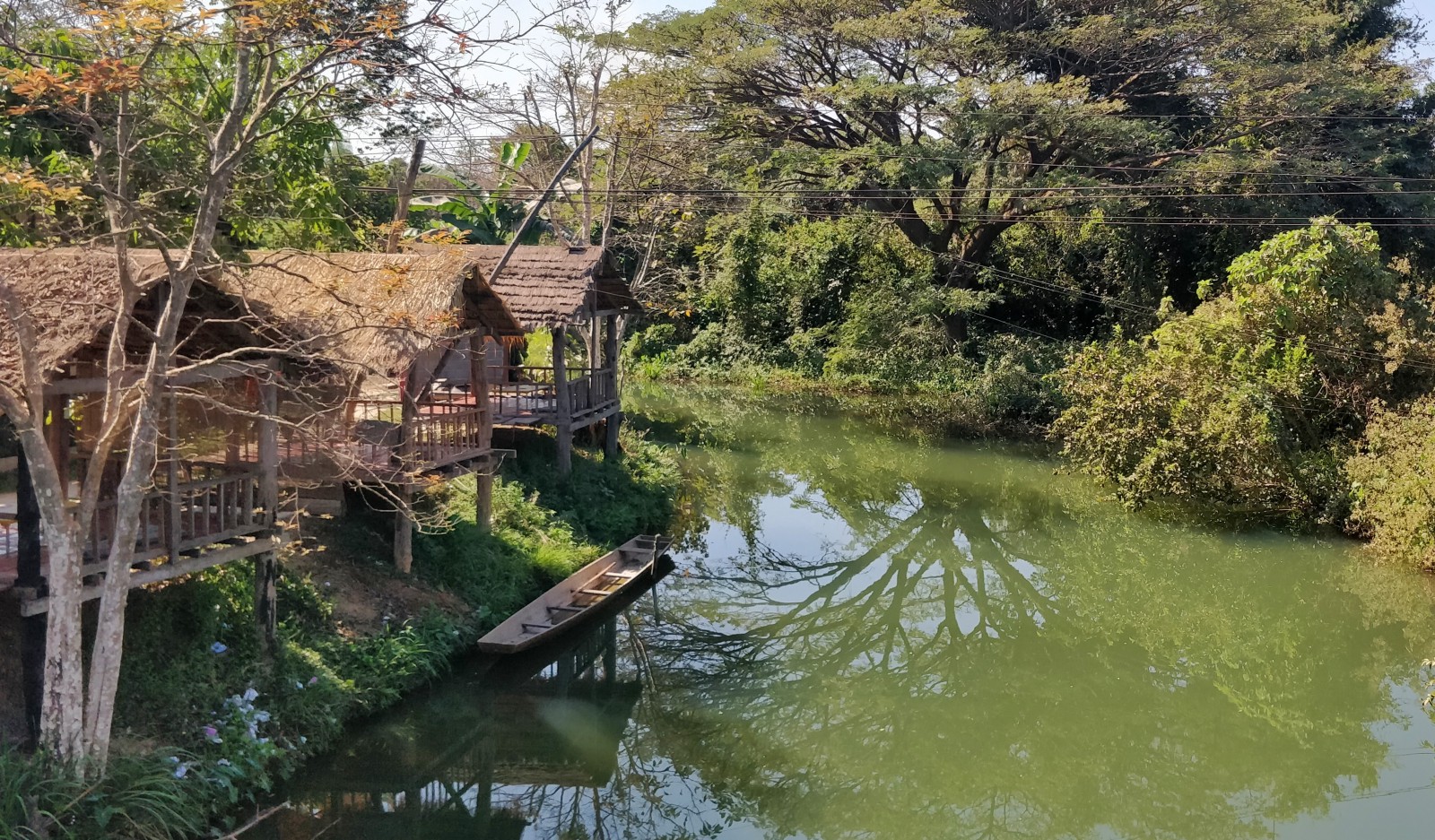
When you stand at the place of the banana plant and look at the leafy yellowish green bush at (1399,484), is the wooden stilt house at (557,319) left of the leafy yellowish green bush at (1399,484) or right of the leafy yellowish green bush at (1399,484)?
right

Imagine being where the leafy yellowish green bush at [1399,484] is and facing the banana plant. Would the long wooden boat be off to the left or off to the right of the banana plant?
left
